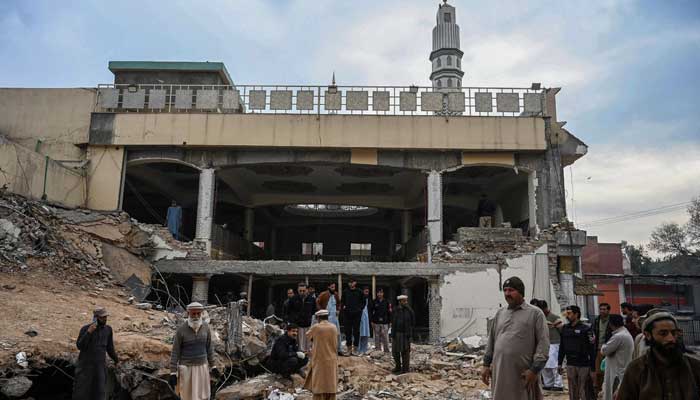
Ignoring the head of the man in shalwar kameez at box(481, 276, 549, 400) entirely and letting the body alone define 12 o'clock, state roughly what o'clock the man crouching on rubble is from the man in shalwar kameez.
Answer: The man crouching on rubble is roughly at 3 o'clock from the man in shalwar kameez.

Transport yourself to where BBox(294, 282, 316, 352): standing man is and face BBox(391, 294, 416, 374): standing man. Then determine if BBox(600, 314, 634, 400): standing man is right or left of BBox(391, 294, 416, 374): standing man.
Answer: right

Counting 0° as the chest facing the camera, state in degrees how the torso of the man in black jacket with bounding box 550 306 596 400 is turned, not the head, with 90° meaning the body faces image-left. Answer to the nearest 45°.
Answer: approximately 45°

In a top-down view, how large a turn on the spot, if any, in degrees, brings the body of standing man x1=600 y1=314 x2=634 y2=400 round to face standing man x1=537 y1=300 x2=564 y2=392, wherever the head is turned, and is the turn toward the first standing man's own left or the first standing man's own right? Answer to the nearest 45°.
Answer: approximately 45° to the first standing man's own right

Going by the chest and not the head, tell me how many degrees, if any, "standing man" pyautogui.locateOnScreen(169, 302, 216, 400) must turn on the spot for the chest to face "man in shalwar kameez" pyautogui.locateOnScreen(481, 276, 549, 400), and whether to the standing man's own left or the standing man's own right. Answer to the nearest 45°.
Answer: approximately 45° to the standing man's own left
